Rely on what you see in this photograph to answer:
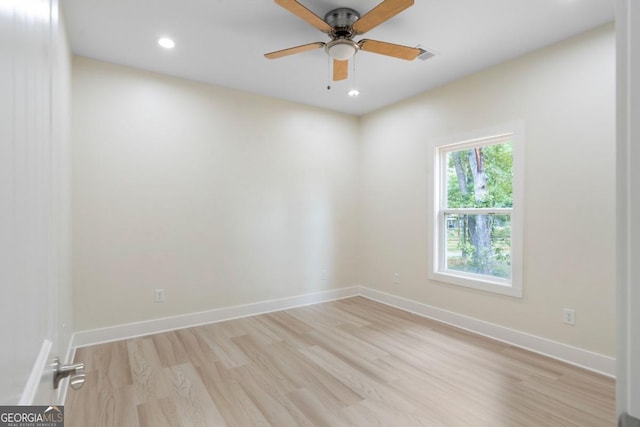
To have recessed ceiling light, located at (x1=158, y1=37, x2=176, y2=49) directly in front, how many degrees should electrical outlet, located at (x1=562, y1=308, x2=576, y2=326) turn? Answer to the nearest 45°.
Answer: approximately 45° to its right

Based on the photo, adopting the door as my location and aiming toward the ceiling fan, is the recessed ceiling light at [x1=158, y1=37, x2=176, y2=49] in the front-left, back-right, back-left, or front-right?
front-left

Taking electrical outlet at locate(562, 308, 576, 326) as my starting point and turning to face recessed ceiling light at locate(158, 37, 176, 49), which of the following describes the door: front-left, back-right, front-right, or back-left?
front-left

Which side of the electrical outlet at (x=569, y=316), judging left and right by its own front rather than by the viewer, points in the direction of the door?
front
